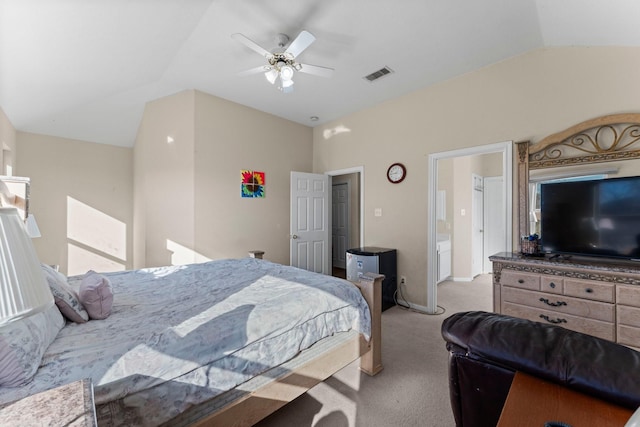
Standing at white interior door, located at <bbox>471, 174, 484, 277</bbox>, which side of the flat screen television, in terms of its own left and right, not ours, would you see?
right

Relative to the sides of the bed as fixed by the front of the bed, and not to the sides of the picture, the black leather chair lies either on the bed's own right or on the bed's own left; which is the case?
on the bed's own right

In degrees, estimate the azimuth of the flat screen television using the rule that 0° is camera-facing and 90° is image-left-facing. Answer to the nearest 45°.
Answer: approximately 45°

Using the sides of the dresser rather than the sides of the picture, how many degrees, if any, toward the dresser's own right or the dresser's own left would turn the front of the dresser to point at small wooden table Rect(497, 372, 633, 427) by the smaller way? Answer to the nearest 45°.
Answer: approximately 45° to the dresser's own left

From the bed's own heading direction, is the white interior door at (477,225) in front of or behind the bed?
in front

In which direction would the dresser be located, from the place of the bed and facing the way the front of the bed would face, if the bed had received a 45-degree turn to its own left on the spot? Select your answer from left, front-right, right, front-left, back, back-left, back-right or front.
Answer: right

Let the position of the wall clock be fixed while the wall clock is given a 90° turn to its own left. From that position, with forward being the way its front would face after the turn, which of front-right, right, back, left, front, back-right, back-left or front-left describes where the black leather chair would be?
front-right

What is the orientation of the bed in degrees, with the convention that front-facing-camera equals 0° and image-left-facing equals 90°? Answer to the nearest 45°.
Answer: approximately 225°

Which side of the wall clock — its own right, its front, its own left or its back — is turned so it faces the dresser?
left

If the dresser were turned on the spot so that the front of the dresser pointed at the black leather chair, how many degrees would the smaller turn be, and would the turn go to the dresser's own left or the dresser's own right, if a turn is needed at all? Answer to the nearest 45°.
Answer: approximately 45° to the dresser's own left

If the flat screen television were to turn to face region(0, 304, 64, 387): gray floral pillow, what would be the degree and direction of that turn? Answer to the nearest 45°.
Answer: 0° — it already faces it

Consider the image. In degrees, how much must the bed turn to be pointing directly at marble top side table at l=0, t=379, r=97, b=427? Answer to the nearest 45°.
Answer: approximately 180°

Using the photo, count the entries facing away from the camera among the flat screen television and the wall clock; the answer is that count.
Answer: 0

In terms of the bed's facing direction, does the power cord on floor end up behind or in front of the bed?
in front

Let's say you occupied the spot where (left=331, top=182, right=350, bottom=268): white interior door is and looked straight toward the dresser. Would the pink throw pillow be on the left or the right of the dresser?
right
